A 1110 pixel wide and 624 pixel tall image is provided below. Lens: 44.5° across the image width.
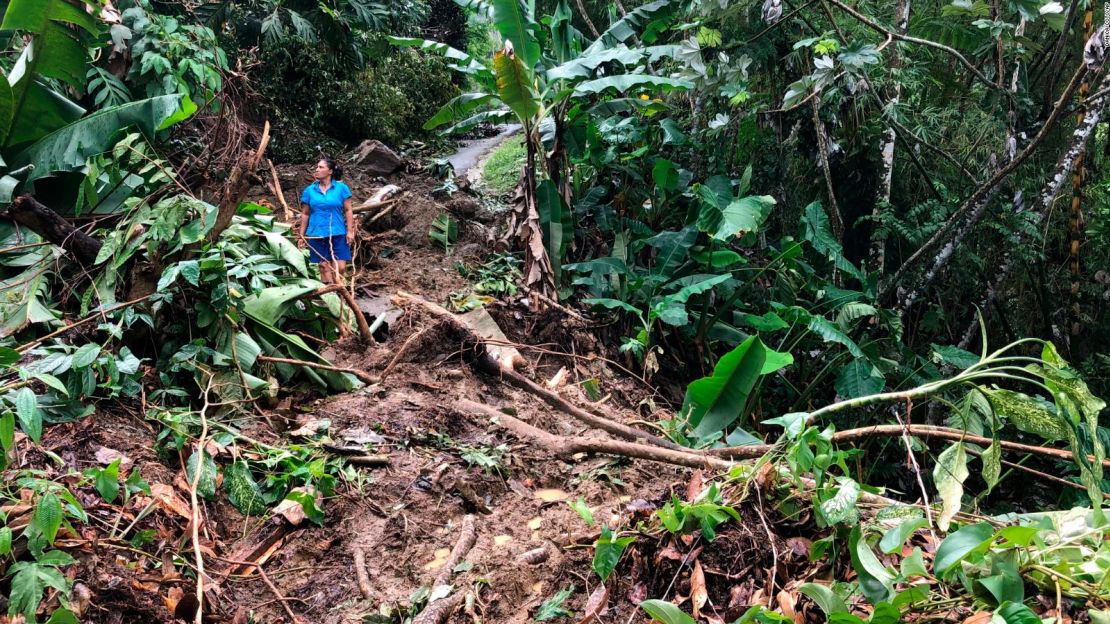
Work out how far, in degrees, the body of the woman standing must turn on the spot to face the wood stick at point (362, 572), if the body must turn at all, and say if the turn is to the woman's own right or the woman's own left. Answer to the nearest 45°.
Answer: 0° — they already face it

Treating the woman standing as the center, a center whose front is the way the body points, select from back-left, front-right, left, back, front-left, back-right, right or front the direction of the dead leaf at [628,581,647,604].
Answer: front

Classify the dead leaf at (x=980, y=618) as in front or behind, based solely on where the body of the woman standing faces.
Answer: in front

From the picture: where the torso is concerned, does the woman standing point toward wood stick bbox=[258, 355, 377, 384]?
yes

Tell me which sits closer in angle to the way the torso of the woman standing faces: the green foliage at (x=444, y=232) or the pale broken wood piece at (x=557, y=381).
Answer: the pale broken wood piece

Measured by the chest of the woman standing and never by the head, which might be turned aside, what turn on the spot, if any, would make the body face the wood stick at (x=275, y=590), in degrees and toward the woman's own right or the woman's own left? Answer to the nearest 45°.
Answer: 0° — they already face it

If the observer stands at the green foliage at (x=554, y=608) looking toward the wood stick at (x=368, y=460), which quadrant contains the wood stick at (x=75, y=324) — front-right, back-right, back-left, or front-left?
front-left

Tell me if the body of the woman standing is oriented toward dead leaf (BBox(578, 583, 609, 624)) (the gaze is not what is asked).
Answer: yes

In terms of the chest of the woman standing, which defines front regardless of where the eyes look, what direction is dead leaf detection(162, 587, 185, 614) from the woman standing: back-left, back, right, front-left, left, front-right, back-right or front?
front

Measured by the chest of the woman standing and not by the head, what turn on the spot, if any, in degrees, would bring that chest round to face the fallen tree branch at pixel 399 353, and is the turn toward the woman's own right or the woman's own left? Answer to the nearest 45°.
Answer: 0° — they already face it

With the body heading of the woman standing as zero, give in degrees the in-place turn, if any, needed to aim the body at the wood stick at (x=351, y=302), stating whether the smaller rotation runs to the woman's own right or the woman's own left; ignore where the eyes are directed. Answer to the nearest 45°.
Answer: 0° — they already face it

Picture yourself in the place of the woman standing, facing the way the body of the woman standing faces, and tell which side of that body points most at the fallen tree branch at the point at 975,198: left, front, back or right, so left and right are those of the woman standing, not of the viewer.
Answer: left

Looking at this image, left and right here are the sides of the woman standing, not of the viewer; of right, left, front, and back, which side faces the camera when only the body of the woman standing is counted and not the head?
front

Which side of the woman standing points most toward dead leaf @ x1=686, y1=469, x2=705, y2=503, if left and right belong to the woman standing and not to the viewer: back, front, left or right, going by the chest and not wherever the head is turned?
front

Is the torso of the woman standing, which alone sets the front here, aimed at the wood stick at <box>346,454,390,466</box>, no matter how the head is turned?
yes
